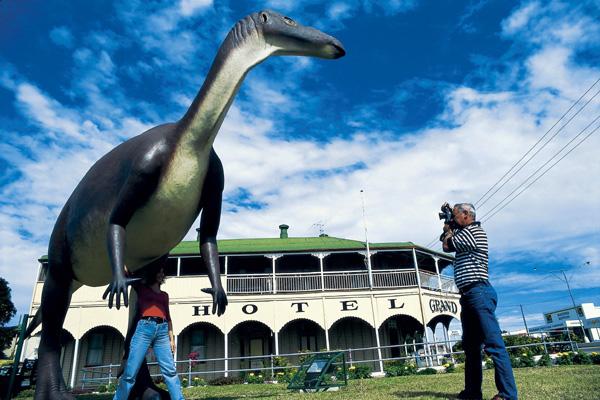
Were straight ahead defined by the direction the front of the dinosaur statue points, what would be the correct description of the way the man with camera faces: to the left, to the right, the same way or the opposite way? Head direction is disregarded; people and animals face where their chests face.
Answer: the opposite way

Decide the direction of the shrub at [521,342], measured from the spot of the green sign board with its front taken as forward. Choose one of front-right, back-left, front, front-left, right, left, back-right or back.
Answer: back-left

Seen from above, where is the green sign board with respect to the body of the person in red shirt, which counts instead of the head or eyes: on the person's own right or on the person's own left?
on the person's own left

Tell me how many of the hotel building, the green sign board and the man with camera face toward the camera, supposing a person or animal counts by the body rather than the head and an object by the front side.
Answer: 2

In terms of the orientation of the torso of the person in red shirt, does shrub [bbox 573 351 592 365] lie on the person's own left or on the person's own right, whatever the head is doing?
on the person's own left

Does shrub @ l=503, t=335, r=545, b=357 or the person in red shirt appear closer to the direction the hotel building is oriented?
the person in red shirt

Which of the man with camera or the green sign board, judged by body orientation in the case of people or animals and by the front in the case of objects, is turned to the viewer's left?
the man with camera

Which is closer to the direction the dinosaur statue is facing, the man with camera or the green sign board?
the man with camera

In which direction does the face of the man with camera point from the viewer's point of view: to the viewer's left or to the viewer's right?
to the viewer's left

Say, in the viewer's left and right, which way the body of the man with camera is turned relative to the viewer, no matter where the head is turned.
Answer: facing to the left of the viewer

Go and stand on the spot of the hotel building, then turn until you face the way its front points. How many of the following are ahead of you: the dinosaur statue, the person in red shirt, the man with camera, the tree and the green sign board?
4

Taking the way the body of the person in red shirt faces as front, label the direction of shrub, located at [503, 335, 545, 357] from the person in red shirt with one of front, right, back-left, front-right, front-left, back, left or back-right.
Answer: left
